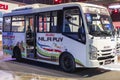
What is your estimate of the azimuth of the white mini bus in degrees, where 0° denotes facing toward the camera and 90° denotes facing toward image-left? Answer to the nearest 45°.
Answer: approximately 315°
